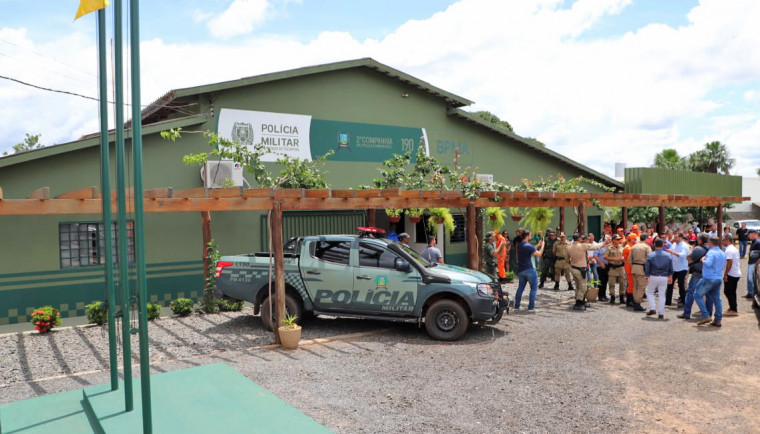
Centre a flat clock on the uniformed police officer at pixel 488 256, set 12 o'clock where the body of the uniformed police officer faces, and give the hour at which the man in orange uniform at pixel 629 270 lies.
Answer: The man in orange uniform is roughly at 1 o'clock from the uniformed police officer.

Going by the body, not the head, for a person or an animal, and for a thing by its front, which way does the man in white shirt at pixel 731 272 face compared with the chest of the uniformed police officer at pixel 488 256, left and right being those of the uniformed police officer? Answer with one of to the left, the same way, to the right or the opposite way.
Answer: the opposite way

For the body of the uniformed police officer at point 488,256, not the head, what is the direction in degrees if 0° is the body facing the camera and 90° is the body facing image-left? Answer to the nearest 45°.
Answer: approximately 270°

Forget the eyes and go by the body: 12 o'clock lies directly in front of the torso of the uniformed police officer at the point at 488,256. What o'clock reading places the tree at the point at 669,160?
The tree is roughly at 10 o'clock from the uniformed police officer.

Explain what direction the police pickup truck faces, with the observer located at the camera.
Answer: facing the viewer and to the right of the viewer

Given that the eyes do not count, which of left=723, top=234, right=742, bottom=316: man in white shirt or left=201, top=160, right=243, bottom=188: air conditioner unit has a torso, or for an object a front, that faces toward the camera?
the air conditioner unit

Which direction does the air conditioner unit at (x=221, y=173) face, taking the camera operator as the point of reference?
facing the viewer

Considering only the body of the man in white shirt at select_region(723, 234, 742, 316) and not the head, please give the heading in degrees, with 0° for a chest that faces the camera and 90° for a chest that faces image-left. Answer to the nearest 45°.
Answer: approximately 90°

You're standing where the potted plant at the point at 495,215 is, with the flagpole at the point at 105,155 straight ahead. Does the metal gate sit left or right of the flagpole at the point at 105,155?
right

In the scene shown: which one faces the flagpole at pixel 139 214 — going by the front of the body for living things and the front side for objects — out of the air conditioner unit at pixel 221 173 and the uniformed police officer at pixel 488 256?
the air conditioner unit

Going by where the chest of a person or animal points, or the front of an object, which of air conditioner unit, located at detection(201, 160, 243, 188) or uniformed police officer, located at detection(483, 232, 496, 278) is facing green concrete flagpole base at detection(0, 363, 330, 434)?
the air conditioner unit
